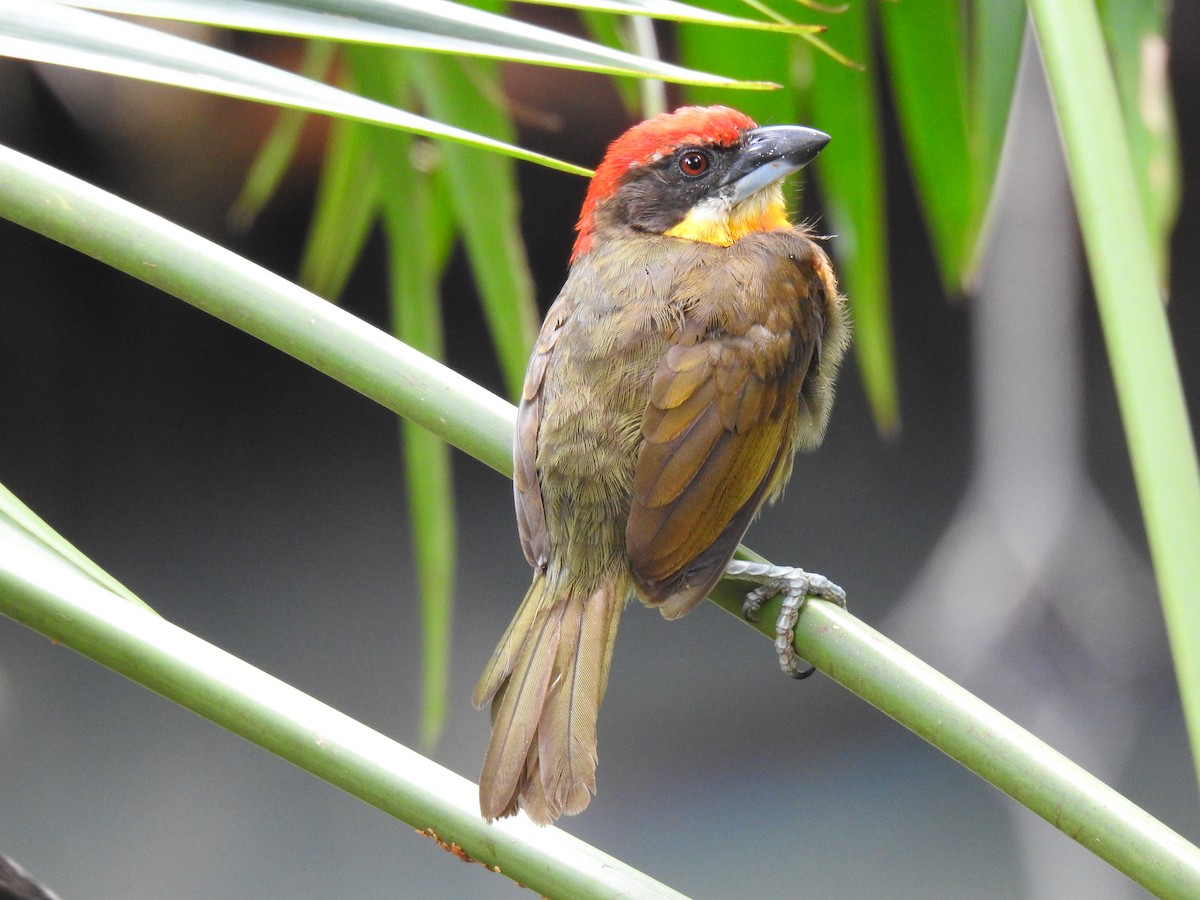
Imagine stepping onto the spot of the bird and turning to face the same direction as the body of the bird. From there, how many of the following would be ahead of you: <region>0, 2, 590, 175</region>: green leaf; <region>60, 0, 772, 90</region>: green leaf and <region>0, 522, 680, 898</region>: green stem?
0

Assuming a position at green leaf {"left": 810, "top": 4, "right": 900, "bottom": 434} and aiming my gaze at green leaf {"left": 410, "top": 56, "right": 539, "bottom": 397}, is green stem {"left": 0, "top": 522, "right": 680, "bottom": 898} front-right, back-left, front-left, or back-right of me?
front-left

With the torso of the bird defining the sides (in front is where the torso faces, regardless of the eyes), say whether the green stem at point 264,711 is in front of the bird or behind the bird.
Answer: behind

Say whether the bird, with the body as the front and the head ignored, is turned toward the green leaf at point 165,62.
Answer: no

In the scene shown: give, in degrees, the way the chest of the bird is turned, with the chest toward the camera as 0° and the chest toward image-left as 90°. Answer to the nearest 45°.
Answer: approximately 225°

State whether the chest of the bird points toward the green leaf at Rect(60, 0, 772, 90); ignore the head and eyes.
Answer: no
